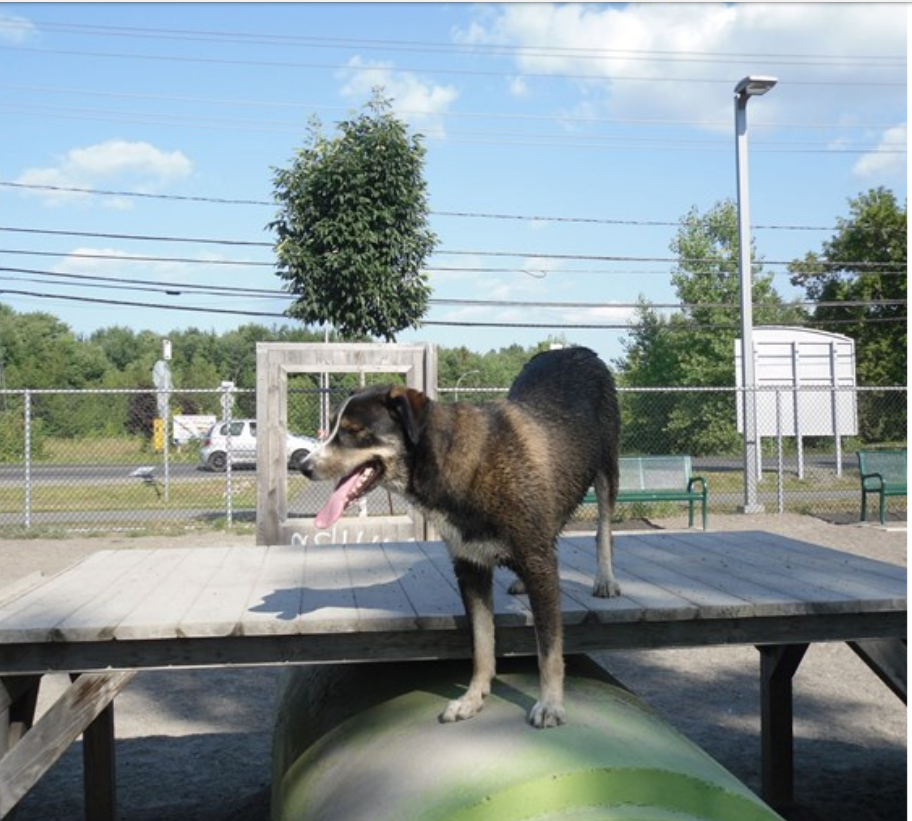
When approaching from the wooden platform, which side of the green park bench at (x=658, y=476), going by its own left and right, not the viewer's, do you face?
front

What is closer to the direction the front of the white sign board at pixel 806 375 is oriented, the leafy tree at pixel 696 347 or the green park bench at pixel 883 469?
the leafy tree

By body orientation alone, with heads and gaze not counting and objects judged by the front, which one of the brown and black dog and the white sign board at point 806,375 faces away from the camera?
the white sign board

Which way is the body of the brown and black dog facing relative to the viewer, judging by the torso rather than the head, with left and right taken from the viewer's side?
facing the viewer and to the left of the viewer

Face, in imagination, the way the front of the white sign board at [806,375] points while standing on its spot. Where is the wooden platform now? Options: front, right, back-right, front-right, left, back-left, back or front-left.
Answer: back

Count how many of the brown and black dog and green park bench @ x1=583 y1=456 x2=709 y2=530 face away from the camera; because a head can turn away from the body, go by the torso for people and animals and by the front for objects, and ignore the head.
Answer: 0

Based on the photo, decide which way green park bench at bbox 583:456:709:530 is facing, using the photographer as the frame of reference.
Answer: facing the viewer

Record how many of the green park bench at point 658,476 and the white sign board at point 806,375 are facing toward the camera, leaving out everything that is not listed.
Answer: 1

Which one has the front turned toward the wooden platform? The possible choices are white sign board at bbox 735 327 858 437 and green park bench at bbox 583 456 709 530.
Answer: the green park bench

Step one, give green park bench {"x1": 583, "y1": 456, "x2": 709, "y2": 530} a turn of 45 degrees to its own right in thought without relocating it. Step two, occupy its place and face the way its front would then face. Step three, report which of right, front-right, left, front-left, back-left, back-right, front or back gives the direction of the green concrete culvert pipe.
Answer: front-left

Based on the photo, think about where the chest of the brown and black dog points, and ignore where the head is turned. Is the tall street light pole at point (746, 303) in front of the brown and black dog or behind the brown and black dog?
behind

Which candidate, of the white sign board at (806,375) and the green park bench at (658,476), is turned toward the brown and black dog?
the green park bench

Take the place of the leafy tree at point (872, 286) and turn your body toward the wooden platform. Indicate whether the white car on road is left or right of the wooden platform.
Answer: right

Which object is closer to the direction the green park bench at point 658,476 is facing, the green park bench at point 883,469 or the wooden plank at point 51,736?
the wooden plank

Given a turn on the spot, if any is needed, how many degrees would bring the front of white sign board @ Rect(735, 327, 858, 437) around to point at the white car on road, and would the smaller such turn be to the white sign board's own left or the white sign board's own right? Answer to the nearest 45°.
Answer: approximately 90° to the white sign board's own left

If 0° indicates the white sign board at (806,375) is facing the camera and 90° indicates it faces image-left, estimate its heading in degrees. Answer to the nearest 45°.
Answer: approximately 180°
